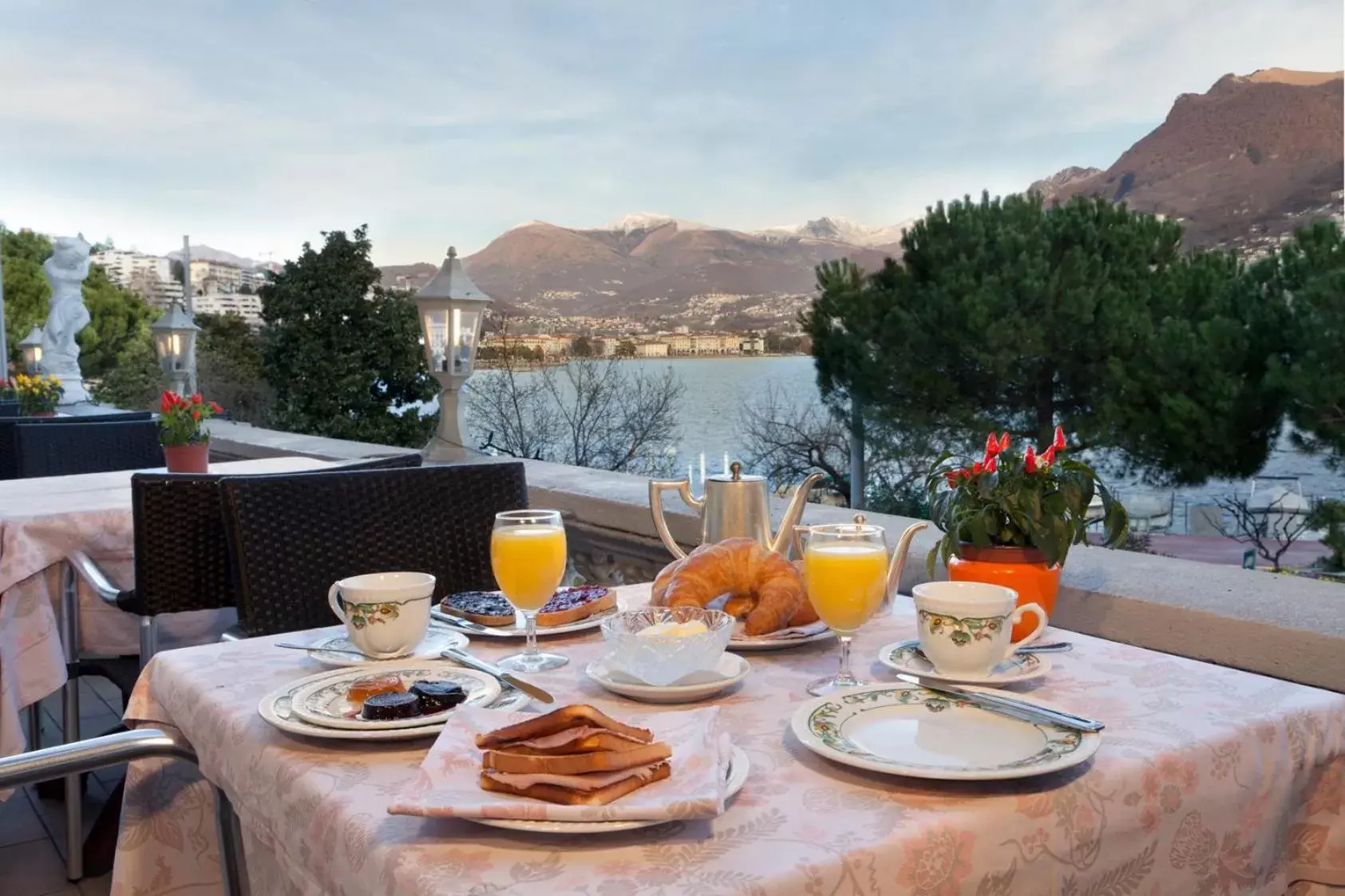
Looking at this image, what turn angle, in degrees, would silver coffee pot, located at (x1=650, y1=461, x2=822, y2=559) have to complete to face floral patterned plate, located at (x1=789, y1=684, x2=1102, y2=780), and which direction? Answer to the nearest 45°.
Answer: approximately 90° to its right

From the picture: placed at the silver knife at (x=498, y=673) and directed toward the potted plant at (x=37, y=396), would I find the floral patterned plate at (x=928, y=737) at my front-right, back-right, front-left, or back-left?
back-right

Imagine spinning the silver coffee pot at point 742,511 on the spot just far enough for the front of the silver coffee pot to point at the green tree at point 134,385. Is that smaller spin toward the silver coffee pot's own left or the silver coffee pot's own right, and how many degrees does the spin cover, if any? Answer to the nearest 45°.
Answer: approximately 135° to the silver coffee pot's own left

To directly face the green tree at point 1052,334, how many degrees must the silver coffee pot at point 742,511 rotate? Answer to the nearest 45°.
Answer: approximately 90° to its left

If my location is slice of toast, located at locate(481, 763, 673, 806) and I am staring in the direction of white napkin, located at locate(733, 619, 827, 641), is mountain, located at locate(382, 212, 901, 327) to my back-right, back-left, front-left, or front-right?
front-left

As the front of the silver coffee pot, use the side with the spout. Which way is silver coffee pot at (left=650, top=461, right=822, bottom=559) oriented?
to the viewer's right

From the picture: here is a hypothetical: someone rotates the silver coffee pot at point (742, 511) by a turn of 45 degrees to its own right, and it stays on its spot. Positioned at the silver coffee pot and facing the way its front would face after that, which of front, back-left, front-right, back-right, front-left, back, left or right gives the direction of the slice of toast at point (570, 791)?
front-right

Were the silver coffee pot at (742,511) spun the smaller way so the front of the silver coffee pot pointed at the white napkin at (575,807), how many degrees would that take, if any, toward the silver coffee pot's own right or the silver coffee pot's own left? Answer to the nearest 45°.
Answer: approximately 90° to the silver coffee pot's own right

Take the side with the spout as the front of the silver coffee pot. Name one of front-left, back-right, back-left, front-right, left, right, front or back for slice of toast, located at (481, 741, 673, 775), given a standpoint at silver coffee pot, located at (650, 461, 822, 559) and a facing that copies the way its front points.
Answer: right

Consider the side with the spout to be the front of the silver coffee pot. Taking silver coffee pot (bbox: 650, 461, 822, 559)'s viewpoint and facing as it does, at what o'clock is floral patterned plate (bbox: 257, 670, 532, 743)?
The floral patterned plate is roughly at 4 o'clock from the silver coffee pot.

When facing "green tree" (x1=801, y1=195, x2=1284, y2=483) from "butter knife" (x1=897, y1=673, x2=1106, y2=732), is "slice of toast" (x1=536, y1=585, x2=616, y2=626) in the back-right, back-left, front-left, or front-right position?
front-left

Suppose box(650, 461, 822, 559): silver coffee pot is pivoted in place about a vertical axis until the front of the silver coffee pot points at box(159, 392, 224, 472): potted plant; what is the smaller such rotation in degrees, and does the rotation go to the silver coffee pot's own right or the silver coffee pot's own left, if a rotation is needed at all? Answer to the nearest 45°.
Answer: approximately 135° to the silver coffee pot's own left

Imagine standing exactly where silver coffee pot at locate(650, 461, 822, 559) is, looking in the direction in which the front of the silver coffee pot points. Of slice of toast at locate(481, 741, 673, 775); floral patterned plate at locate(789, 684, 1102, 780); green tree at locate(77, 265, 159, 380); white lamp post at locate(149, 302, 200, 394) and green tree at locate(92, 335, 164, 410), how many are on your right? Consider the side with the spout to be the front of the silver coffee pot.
2
